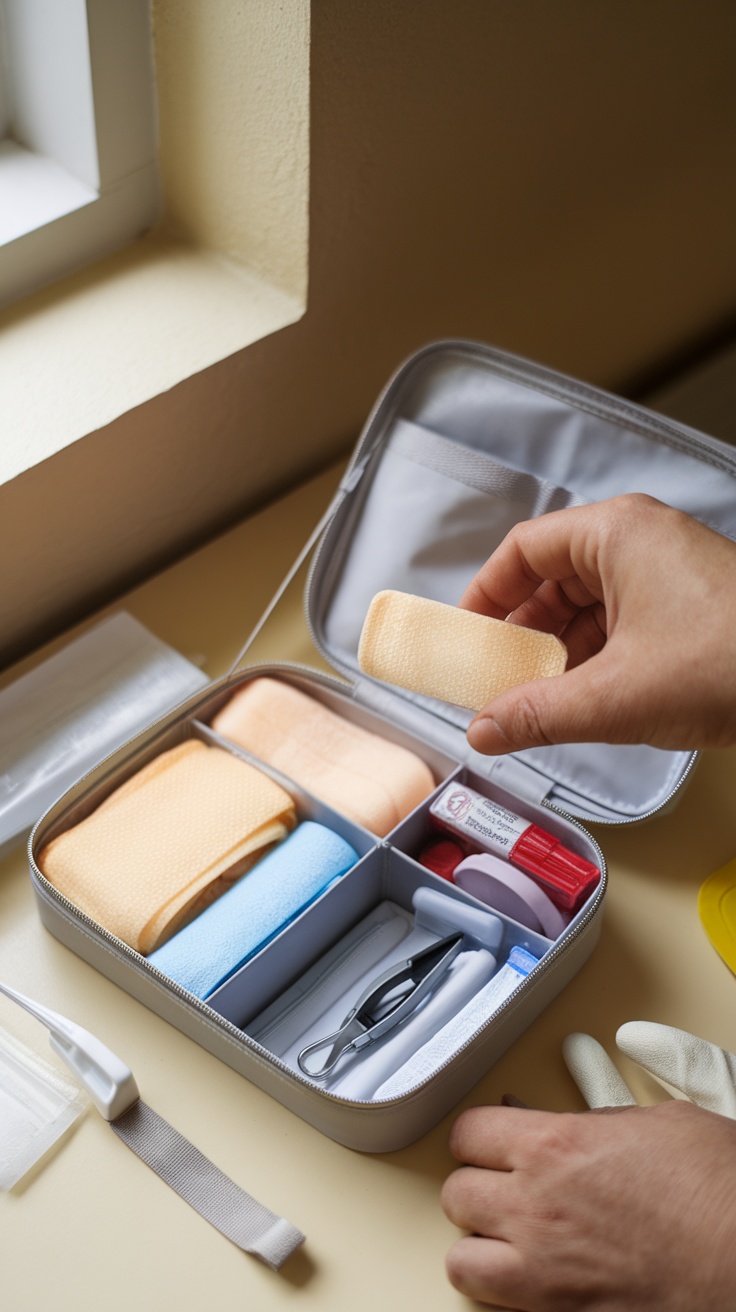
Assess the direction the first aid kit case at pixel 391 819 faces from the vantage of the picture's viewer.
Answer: facing the viewer and to the left of the viewer
